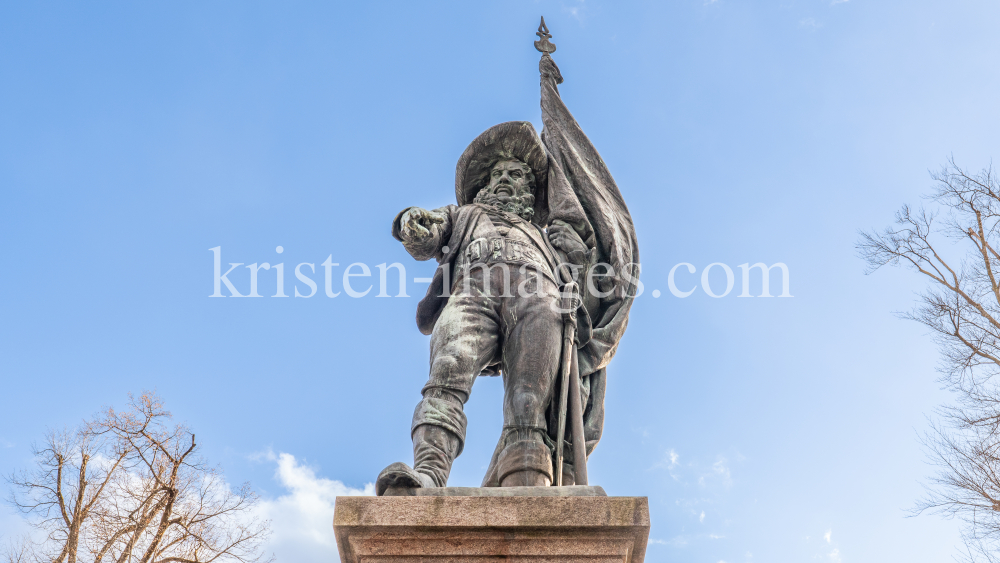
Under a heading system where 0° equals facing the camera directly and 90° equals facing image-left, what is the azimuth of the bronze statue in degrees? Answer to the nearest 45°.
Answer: approximately 0°
